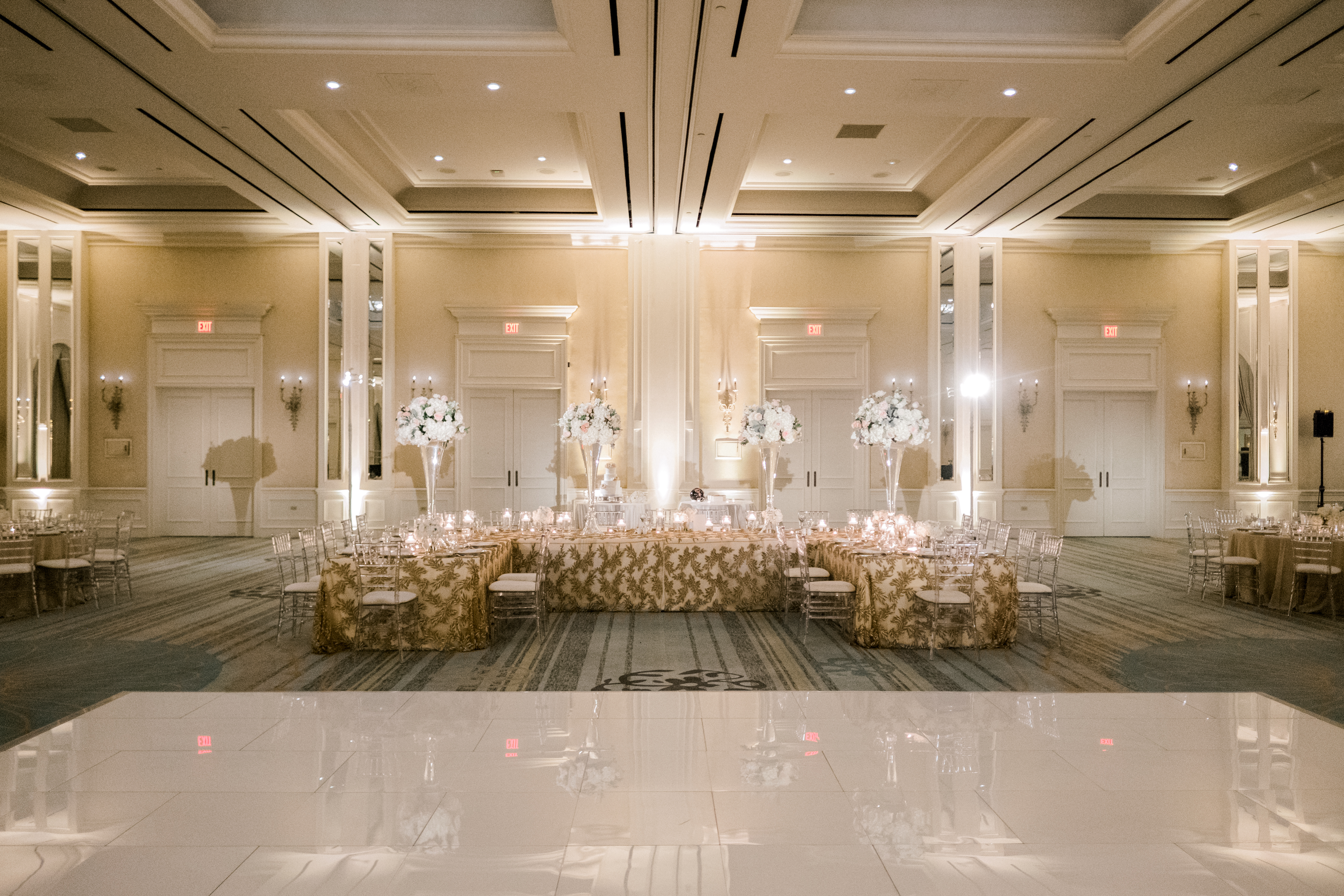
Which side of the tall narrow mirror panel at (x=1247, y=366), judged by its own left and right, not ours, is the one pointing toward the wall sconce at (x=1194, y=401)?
right

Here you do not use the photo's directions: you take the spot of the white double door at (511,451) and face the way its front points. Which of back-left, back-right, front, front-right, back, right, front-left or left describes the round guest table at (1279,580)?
front-left

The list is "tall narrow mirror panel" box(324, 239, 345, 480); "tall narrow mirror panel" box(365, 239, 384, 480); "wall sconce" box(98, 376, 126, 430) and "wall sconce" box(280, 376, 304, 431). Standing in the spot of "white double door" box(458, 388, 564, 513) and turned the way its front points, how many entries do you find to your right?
4

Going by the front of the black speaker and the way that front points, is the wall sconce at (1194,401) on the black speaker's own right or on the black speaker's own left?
on the black speaker's own right

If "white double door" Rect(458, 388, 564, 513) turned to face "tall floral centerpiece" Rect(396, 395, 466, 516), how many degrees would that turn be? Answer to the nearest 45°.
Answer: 0° — it already faces it

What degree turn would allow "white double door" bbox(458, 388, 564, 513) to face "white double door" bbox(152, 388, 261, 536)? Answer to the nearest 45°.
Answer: approximately 90° to its right

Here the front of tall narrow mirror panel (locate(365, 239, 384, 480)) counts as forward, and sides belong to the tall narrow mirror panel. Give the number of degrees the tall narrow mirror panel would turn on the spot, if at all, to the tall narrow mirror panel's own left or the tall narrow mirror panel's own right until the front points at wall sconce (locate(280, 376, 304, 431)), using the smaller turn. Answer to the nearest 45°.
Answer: approximately 135° to the tall narrow mirror panel's own right
